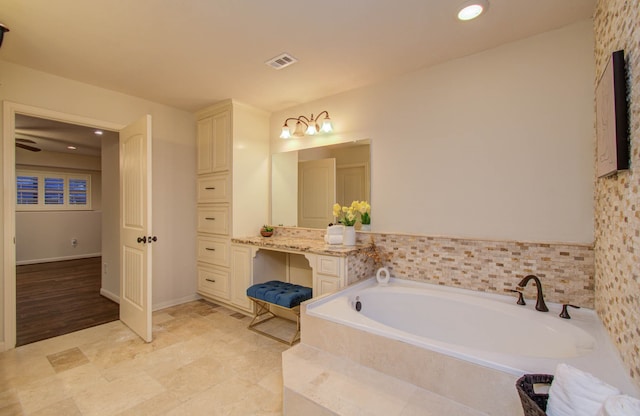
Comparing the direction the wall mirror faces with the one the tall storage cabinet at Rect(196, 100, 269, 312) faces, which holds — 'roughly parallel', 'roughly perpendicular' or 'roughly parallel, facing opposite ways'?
roughly parallel

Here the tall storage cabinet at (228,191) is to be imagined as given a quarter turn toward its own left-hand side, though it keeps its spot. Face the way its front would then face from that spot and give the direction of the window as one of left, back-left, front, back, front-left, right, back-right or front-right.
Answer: back

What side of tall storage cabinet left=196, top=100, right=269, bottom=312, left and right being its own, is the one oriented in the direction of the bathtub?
left

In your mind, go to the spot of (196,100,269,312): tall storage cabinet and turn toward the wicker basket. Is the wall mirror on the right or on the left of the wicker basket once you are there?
left

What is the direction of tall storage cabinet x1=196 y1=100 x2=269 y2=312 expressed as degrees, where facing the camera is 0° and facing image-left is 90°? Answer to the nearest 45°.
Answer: approximately 45°

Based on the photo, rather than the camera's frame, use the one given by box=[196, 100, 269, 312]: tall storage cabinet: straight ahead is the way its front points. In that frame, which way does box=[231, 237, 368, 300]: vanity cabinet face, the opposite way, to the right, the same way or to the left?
the same way

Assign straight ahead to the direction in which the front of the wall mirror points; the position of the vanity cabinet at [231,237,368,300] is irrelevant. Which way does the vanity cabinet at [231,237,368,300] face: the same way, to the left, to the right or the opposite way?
the same way

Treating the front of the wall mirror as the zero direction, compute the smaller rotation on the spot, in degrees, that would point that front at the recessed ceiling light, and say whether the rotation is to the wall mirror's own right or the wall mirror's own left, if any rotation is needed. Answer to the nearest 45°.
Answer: approximately 90° to the wall mirror's own left

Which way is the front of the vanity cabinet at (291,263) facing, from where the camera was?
facing the viewer and to the left of the viewer

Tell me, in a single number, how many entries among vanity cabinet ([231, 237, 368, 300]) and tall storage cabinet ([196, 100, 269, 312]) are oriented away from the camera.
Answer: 0

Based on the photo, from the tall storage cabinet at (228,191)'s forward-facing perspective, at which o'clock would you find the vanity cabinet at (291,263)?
the vanity cabinet at (291,263) is roughly at 9 o'clock from the tall storage cabinet at (228,191).

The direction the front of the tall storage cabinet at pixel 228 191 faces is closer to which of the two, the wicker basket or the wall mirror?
the wicker basket

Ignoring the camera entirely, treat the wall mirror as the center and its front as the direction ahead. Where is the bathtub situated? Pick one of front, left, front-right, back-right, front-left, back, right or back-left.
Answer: left

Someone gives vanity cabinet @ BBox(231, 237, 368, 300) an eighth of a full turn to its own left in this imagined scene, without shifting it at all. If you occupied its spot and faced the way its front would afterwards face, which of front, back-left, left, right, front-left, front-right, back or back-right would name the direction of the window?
back-right

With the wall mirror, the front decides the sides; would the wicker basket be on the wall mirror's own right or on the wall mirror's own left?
on the wall mirror's own left

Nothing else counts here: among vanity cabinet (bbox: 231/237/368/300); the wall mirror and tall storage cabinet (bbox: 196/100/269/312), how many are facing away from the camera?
0
